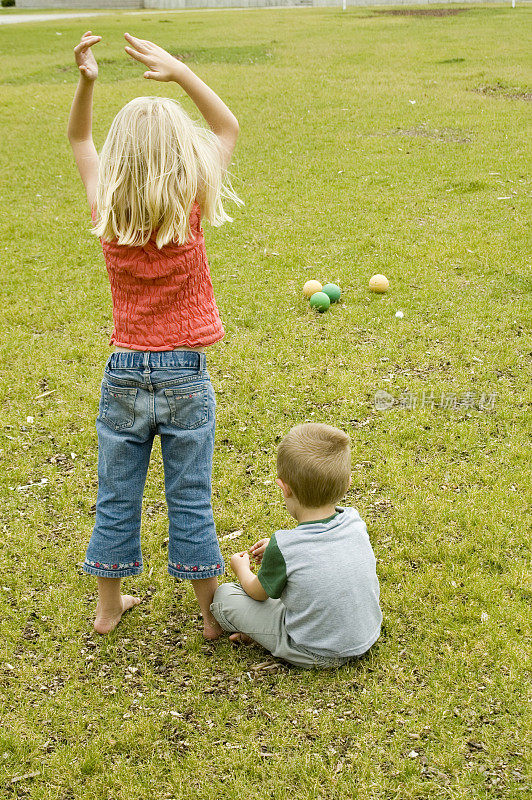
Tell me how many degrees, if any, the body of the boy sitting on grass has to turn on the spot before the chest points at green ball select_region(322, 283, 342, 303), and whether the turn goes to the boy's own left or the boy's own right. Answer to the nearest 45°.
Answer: approximately 45° to the boy's own right

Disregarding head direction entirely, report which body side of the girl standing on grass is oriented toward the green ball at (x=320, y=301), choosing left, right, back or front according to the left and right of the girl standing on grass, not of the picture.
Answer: front

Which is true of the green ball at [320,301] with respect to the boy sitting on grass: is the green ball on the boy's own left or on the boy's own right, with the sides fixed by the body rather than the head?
on the boy's own right

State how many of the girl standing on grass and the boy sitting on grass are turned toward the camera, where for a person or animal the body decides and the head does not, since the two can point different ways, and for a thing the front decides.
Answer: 0

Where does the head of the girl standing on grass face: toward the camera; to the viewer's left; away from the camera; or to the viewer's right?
away from the camera

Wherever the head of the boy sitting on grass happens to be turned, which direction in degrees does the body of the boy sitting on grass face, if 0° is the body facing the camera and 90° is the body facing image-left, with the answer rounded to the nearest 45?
approximately 135°

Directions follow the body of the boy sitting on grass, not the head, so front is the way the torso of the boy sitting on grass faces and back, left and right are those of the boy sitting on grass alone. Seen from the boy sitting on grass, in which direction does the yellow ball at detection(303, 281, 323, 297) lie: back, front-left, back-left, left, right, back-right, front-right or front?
front-right

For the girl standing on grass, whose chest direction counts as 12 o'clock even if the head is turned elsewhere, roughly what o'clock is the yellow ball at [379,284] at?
The yellow ball is roughly at 1 o'clock from the girl standing on grass.

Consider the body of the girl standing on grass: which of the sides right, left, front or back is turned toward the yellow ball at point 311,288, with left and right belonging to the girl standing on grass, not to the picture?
front

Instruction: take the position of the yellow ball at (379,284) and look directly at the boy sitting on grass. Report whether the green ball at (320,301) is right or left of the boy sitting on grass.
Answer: right

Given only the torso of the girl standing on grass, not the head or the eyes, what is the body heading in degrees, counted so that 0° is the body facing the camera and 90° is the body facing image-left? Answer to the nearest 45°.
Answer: approximately 180°
